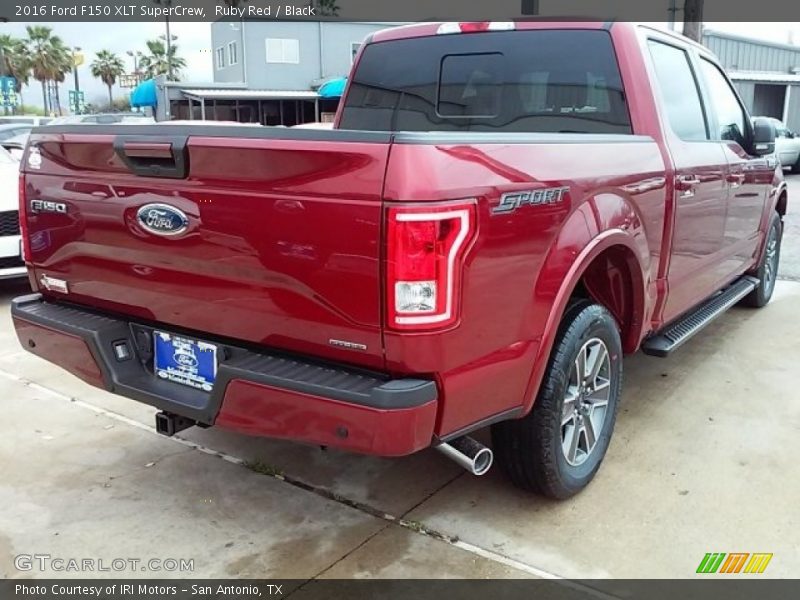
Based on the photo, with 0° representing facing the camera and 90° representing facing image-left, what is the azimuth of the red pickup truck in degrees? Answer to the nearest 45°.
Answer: approximately 225°

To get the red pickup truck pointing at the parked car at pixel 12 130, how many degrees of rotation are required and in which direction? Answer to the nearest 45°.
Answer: approximately 90° to its left

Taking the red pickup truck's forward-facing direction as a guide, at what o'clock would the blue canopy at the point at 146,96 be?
The blue canopy is roughly at 10 o'clock from the red pickup truck.

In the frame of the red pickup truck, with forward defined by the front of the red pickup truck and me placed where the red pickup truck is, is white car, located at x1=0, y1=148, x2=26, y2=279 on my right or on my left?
on my left
